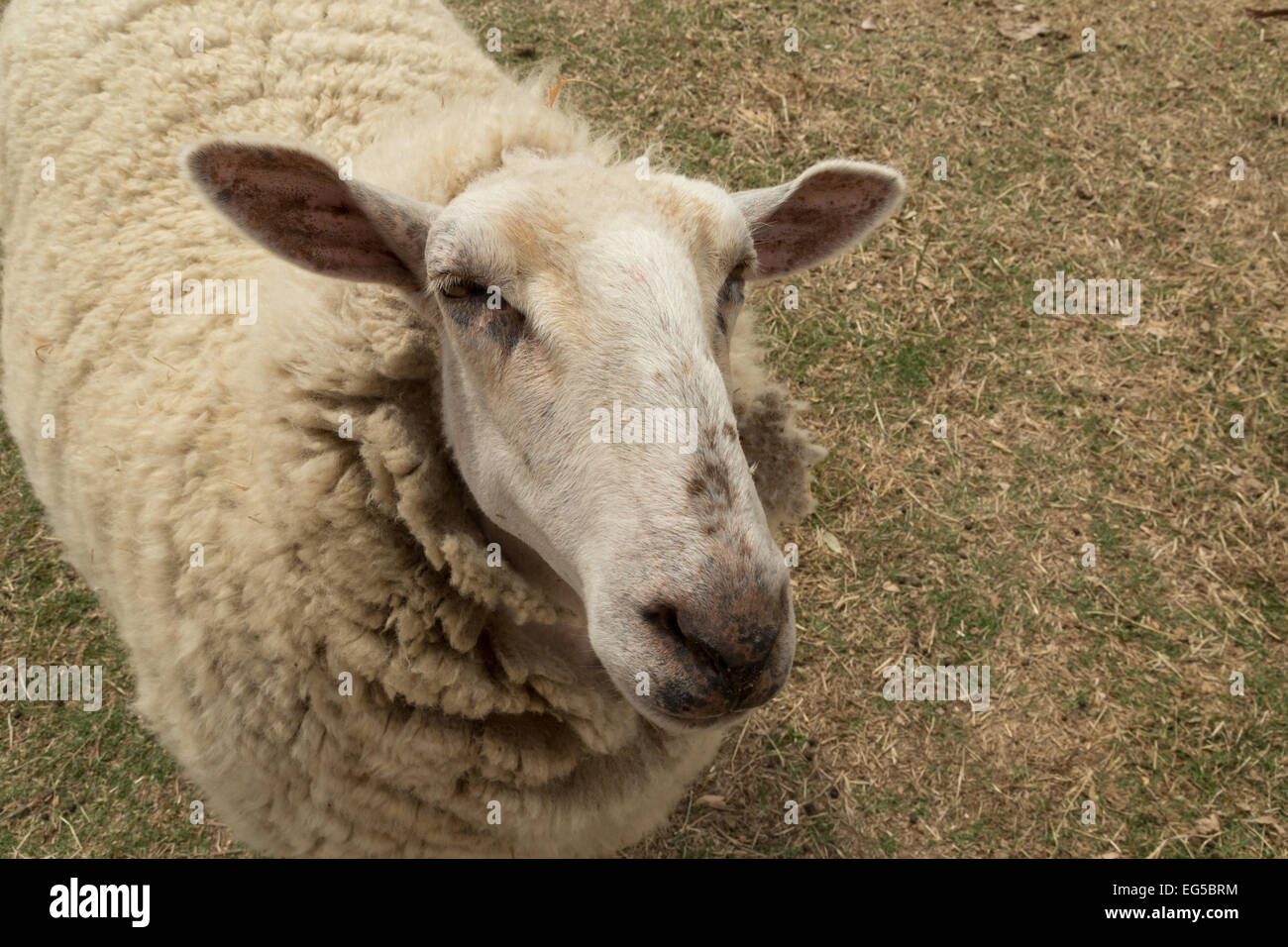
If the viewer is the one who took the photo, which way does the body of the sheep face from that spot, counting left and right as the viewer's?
facing the viewer and to the right of the viewer
